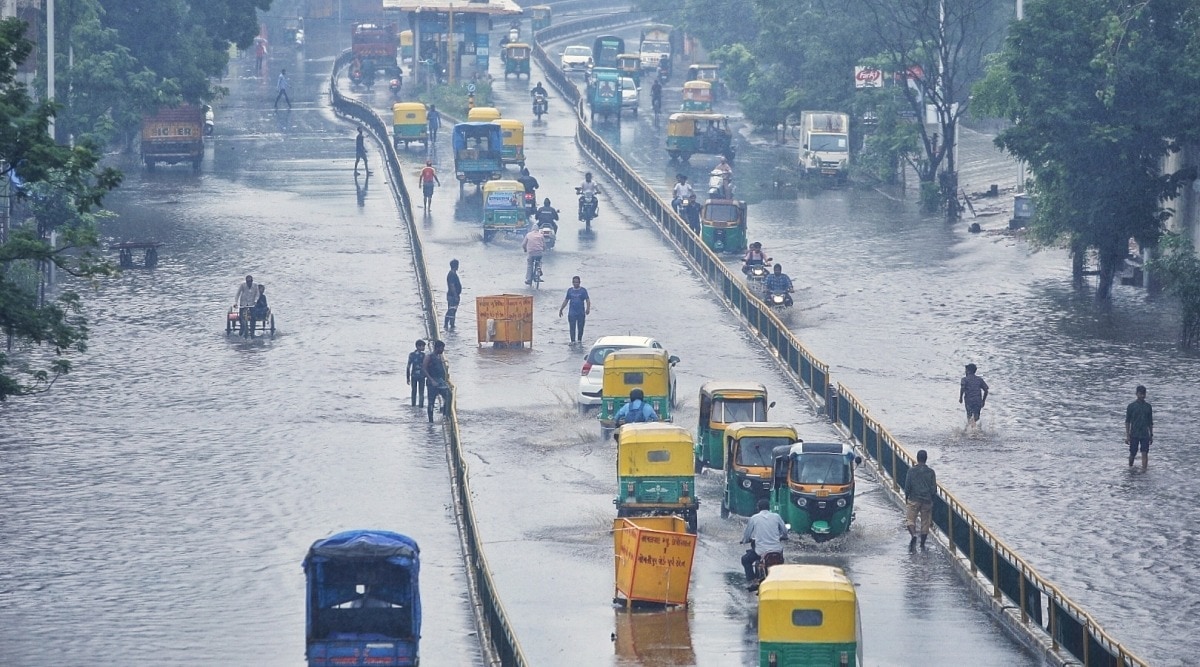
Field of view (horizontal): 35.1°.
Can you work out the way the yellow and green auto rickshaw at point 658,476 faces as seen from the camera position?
facing away from the viewer

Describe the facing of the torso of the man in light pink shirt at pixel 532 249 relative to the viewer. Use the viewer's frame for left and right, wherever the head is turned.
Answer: facing away from the viewer

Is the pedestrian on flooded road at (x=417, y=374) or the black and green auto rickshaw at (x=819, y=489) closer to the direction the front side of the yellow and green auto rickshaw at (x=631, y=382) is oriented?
the pedestrian on flooded road

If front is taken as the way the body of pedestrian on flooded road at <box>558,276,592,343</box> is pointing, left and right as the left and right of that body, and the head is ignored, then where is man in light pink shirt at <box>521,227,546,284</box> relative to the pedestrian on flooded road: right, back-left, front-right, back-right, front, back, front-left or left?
back

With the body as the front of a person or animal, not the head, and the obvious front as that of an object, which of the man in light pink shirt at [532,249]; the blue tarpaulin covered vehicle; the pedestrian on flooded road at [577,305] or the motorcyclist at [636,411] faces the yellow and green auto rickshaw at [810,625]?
the pedestrian on flooded road

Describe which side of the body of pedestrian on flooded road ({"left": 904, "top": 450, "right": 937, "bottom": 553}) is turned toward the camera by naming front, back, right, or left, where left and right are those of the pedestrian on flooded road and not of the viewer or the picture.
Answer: back

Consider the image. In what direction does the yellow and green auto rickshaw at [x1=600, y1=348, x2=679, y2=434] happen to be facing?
away from the camera

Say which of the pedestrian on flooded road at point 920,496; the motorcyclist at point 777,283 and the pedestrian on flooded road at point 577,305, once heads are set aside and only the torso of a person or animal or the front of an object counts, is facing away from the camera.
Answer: the pedestrian on flooded road at point 920,496

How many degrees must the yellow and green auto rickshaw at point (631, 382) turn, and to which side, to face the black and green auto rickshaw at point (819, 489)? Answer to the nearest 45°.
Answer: approximately 180°
